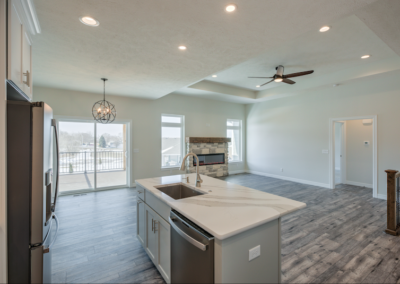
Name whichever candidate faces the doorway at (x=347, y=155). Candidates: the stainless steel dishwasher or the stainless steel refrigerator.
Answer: the stainless steel refrigerator

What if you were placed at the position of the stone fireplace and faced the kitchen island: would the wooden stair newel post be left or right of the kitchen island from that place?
left

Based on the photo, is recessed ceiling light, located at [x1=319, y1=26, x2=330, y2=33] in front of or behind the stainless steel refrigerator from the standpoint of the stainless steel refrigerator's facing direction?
in front

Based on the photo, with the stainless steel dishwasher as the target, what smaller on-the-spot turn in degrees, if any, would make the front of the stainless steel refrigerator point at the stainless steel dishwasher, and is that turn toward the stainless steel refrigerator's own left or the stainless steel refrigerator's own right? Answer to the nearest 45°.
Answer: approximately 45° to the stainless steel refrigerator's own right

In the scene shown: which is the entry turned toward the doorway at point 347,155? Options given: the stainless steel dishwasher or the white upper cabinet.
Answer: the white upper cabinet

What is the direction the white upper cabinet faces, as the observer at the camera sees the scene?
facing to the right of the viewer

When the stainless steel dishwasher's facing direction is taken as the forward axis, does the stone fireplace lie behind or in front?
behind

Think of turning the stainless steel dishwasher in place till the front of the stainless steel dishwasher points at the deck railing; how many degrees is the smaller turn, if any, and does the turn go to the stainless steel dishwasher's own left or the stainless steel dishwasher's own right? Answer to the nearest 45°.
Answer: approximately 90° to the stainless steel dishwasher's own right

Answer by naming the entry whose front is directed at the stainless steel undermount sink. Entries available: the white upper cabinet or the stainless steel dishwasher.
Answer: the white upper cabinet

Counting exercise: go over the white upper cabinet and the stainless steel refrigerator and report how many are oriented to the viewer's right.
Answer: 2

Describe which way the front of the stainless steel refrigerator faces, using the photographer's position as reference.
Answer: facing to the right of the viewer

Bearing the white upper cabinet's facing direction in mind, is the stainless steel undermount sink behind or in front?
in front
